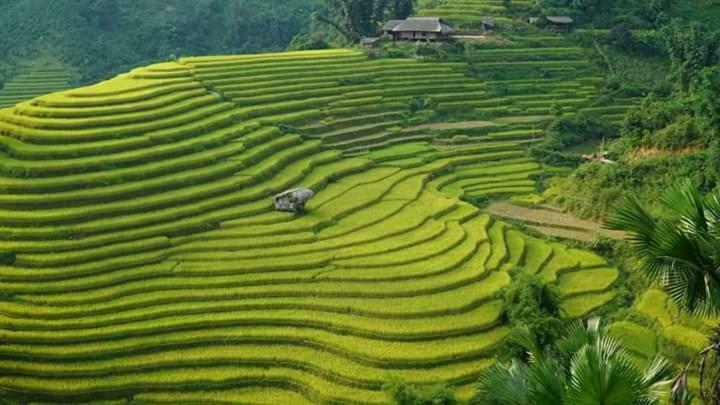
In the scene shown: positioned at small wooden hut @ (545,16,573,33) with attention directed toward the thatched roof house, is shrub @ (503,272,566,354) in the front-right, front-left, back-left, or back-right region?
front-left

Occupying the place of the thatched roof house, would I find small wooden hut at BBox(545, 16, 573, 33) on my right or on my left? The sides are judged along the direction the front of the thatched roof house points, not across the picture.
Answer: on my left

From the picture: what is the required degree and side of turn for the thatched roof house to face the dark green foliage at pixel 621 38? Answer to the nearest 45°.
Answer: approximately 90° to its left

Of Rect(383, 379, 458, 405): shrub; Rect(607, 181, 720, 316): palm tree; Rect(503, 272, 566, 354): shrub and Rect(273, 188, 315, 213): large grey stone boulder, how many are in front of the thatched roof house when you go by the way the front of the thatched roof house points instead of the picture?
4

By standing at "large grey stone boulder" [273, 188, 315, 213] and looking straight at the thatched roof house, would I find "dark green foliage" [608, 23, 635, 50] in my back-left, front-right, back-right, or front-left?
front-right

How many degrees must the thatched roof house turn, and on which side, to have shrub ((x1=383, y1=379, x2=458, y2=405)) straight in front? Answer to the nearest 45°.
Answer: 0° — it already faces it

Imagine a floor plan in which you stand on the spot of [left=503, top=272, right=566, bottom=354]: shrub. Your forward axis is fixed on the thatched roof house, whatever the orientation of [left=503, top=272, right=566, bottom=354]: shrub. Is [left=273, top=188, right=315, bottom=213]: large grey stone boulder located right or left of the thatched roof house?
left

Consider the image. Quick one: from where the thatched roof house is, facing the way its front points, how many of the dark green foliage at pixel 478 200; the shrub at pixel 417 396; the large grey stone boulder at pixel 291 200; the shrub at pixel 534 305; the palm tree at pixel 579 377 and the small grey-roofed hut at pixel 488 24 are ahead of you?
5

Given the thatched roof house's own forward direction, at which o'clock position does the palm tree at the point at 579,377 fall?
The palm tree is roughly at 12 o'clock from the thatched roof house.

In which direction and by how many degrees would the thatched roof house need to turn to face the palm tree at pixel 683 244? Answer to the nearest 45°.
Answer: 0° — it already faces it

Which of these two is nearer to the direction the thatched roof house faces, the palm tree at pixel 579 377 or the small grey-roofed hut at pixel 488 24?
the palm tree

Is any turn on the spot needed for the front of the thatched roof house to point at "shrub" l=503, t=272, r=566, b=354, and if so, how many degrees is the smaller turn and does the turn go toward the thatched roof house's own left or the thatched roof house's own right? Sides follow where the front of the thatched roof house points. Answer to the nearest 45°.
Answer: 0° — it already faces it

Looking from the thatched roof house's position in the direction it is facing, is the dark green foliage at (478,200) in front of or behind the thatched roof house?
in front

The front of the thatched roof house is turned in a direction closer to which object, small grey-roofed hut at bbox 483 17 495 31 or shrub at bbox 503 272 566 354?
the shrub

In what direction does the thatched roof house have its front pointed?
toward the camera

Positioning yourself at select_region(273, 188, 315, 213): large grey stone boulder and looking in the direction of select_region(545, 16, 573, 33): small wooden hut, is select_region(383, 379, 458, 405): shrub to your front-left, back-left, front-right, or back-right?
back-right
